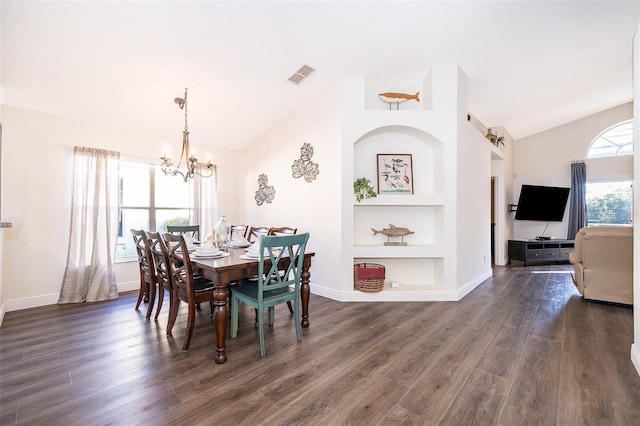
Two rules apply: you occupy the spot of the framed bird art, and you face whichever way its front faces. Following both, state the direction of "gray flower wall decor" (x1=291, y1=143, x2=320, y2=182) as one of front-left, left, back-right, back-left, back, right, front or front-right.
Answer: right

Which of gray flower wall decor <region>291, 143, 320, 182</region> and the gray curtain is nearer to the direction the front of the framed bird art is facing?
the gray flower wall decor

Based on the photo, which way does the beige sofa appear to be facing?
away from the camera

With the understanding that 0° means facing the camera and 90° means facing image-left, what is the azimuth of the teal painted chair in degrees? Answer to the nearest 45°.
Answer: approximately 135°

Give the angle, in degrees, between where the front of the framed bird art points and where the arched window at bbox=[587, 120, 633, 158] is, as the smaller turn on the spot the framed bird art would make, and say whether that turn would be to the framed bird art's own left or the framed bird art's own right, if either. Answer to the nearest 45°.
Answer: approximately 135° to the framed bird art's own left

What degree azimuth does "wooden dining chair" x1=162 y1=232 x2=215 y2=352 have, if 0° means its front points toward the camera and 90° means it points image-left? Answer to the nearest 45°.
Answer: approximately 225°

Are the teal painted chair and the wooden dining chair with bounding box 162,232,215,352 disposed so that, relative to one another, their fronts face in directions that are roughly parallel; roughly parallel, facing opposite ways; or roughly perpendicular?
roughly perpendicular

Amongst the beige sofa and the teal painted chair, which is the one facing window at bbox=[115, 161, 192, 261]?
the teal painted chair

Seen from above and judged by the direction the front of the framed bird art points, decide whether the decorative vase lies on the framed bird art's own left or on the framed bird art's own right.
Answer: on the framed bird art's own right

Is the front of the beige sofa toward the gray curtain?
yes

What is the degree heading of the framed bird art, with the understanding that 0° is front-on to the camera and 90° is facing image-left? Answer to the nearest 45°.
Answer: approximately 0°

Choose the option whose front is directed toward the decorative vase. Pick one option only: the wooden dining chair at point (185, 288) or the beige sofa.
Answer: the wooden dining chair

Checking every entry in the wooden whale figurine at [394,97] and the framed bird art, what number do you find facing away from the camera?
0

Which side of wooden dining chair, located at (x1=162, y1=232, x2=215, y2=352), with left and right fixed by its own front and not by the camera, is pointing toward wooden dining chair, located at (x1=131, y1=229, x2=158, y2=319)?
left
